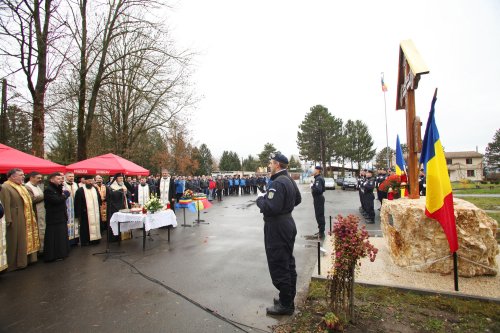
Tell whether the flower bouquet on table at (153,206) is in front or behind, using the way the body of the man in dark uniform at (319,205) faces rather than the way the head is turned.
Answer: in front

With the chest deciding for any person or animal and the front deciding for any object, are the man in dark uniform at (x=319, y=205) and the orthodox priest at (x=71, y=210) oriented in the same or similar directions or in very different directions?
very different directions

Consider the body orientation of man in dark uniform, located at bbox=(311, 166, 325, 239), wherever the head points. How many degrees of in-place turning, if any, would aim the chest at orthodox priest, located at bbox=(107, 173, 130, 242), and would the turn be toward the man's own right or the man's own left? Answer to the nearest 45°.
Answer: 0° — they already face them

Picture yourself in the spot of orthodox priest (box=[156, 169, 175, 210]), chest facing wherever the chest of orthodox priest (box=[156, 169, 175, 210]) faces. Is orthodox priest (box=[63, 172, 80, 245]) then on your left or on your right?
on your right

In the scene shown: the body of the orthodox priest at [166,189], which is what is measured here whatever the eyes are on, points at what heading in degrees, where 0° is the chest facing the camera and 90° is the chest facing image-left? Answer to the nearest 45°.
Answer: approximately 0°

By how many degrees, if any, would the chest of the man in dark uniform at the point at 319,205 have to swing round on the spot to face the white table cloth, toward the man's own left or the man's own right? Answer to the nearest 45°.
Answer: approximately 45° to the man's own left

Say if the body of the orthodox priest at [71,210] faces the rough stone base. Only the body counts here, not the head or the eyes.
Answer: yes

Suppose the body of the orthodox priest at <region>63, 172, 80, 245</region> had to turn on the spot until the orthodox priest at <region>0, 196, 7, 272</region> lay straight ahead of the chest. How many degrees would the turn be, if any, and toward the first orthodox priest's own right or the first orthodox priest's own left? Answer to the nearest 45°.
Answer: approximately 90° to the first orthodox priest's own right

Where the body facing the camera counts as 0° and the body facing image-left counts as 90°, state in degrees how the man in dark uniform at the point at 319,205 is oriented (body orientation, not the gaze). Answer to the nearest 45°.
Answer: approximately 90°

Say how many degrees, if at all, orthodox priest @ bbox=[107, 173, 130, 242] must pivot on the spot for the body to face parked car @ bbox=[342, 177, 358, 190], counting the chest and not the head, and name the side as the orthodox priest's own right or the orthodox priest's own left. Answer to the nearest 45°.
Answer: approximately 90° to the orthodox priest's own left

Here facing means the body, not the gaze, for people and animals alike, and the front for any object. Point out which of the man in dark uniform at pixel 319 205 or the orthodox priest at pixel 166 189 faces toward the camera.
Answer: the orthodox priest

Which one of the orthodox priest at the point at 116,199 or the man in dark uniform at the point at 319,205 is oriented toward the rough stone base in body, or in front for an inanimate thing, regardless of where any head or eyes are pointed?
the orthodox priest

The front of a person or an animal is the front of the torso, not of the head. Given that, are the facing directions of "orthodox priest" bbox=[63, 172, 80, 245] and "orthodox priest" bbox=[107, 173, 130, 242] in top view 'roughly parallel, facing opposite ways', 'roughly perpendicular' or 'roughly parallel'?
roughly parallel

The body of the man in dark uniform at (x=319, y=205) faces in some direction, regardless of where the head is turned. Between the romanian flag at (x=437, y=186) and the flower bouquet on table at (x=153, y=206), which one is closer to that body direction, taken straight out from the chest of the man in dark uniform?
the flower bouquet on table

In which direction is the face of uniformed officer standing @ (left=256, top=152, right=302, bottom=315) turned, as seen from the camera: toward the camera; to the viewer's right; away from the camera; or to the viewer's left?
to the viewer's left

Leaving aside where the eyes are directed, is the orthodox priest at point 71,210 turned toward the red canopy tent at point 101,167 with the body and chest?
no

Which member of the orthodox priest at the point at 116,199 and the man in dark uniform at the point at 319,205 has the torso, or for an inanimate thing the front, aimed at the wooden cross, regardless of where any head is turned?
the orthodox priest
